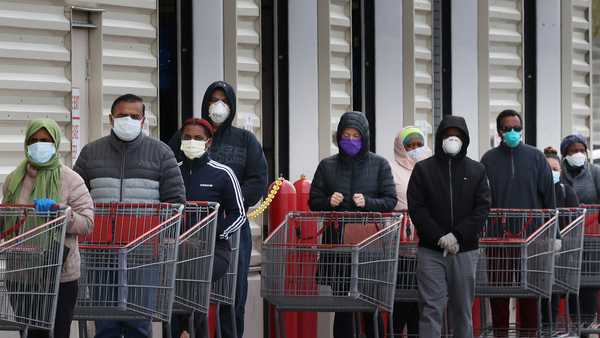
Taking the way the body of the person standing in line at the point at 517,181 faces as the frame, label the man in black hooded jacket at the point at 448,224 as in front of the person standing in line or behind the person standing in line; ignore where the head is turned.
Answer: in front

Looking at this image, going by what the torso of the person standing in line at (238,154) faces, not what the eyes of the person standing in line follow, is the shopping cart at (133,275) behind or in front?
in front

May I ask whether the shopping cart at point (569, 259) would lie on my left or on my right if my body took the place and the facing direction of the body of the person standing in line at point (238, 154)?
on my left

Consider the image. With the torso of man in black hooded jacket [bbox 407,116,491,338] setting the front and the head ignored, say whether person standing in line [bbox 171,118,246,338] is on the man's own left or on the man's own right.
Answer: on the man's own right

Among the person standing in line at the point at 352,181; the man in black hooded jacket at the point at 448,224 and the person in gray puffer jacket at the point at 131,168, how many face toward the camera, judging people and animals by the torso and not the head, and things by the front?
3

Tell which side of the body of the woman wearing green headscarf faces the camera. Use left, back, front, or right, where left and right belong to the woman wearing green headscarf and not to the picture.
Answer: front

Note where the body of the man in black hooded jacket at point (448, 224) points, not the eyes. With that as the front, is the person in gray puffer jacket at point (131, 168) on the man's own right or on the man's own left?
on the man's own right

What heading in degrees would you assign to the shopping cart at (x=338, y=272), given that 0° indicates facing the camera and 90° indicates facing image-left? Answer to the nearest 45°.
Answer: approximately 45°

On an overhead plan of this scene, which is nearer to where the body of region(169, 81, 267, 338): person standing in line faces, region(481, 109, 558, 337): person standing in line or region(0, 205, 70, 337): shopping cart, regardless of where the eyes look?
the shopping cart

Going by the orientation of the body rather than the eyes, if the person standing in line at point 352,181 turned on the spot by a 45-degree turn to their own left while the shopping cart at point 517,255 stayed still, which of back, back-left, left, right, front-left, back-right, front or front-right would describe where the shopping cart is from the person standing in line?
front-left

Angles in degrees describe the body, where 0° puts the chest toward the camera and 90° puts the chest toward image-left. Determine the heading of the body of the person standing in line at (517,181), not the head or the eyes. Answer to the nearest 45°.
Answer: approximately 0°

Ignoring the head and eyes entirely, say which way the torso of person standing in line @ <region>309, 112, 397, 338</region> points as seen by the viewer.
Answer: toward the camera

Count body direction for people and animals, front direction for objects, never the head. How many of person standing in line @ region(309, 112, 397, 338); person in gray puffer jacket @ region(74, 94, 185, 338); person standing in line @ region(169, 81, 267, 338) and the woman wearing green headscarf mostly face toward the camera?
4
